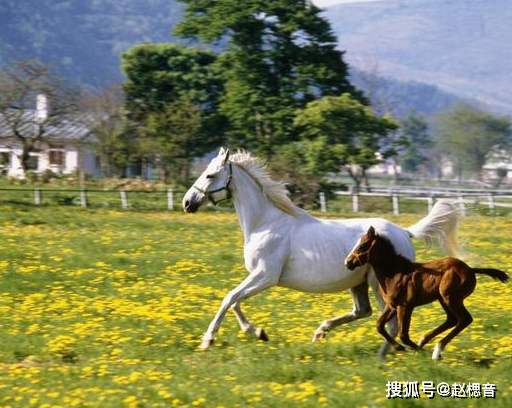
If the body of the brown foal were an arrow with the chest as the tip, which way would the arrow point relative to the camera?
to the viewer's left

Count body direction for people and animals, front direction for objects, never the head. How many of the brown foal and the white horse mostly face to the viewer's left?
2

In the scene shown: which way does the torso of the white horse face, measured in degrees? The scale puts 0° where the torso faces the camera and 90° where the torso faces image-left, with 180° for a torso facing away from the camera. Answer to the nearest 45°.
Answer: approximately 90°

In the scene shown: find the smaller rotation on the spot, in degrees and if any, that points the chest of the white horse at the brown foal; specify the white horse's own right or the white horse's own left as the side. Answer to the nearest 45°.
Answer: approximately 135° to the white horse's own left

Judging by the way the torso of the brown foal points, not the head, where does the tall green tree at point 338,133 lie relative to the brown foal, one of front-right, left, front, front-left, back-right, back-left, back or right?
right

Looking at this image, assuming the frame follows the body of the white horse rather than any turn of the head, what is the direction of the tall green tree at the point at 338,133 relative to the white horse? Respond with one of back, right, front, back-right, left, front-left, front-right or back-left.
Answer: right

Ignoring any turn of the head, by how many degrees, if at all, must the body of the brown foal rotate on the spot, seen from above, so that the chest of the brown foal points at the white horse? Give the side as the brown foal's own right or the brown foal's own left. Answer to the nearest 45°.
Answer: approximately 45° to the brown foal's own right

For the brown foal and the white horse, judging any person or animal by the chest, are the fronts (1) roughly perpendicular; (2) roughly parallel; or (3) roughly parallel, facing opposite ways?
roughly parallel

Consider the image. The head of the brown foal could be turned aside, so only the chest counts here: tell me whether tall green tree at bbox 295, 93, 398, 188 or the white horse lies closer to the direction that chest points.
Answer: the white horse
